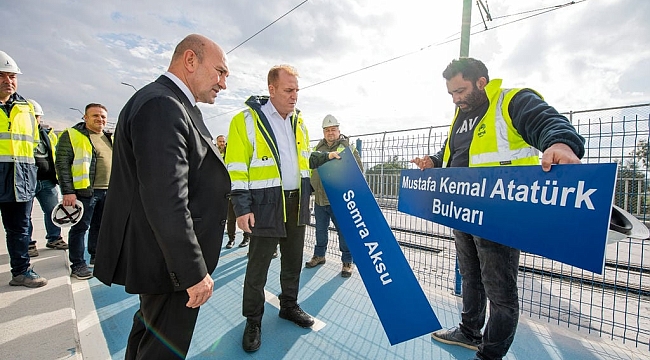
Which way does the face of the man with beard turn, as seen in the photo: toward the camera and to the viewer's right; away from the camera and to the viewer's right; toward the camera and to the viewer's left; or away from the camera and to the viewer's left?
toward the camera and to the viewer's left

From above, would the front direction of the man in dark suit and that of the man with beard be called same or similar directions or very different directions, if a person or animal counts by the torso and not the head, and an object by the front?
very different directions

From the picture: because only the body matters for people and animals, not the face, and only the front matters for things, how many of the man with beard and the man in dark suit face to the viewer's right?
1

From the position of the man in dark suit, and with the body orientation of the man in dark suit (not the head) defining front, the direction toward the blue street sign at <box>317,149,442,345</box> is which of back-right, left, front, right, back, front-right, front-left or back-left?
front

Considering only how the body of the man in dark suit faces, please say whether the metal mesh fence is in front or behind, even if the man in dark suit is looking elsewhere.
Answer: in front

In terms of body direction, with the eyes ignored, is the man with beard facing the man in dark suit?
yes

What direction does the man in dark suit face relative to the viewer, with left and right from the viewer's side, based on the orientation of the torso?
facing to the right of the viewer

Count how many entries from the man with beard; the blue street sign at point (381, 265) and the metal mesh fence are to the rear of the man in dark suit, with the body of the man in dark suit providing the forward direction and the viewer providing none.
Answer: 0

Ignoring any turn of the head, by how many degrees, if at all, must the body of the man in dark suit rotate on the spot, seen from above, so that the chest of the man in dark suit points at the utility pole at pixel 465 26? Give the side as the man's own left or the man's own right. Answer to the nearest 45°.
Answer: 0° — they already face it

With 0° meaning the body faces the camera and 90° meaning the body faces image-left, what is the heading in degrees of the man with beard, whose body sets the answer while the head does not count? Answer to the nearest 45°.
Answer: approximately 45°

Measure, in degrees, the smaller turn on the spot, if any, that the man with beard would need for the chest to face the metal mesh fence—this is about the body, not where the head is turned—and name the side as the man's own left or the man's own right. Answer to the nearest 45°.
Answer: approximately 180°

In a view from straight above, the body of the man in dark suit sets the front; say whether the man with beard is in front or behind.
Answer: in front
